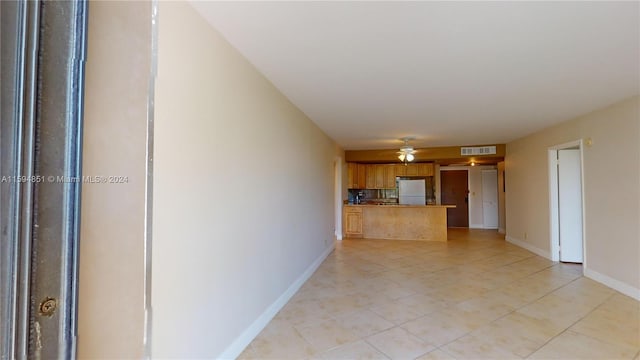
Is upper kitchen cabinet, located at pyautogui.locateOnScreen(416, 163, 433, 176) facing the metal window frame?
yes

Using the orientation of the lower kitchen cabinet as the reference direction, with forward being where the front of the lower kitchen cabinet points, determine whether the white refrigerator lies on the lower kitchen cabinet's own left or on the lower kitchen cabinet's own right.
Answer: on the lower kitchen cabinet's own left

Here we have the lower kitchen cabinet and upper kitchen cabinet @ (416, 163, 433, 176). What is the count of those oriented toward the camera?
2

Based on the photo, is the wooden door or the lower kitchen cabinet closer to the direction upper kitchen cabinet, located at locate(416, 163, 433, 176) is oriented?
the lower kitchen cabinet

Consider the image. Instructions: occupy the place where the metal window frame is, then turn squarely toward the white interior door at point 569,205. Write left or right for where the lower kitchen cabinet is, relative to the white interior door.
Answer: left

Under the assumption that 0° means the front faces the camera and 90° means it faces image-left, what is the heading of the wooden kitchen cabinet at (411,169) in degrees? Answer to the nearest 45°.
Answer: approximately 0°
